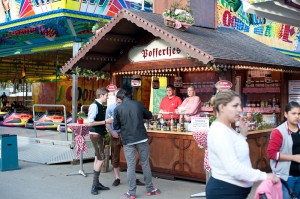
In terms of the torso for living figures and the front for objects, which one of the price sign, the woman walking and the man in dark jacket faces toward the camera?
the price sign

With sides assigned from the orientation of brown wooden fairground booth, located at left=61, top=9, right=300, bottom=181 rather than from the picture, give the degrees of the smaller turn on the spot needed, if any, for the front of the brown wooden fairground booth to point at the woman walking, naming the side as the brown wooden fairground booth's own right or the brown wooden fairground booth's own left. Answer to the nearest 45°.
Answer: approximately 45° to the brown wooden fairground booth's own left

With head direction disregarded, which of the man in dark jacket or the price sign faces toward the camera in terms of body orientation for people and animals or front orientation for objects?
the price sign

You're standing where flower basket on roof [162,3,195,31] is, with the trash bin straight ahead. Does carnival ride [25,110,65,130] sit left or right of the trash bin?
right

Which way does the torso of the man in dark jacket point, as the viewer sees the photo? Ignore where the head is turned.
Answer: away from the camera

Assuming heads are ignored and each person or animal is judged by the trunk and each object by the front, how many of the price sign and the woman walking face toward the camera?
1

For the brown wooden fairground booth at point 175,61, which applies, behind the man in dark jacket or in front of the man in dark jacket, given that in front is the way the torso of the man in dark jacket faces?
in front

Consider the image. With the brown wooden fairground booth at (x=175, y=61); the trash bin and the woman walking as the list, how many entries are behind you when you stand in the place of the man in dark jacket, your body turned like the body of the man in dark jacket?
1

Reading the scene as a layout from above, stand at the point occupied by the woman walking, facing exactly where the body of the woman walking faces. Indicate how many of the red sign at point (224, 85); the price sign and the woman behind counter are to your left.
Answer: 3

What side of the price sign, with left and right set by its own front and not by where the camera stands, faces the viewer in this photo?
front

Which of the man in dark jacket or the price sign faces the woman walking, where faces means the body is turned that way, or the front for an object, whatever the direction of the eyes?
the price sign

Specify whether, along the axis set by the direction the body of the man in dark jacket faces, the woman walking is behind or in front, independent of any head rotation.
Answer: behind

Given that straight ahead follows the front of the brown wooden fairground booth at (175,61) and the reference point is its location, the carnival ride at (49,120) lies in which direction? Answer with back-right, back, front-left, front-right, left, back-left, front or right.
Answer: right

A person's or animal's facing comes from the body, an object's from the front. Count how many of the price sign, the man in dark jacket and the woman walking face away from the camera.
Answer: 1

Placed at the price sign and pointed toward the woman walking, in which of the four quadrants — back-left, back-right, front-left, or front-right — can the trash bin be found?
back-right
